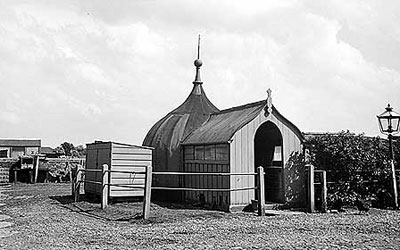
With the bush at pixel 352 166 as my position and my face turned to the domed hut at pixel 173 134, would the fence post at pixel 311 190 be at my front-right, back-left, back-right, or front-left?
front-left

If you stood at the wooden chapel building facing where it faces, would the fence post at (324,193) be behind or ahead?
ahead

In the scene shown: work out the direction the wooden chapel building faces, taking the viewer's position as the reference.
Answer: facing the viewer and to the right of the viewer

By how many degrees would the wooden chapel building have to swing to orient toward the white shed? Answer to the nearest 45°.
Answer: approximately 135° to its right

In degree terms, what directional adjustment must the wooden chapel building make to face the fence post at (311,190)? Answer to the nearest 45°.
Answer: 0° — it already faces it

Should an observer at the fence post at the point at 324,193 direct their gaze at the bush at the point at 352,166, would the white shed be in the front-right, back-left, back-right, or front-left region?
back-left

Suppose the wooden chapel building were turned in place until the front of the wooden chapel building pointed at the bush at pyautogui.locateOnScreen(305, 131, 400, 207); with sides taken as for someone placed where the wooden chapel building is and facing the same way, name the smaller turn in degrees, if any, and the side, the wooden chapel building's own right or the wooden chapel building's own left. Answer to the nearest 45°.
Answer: approximately 45° to the wooden chapel building's own left

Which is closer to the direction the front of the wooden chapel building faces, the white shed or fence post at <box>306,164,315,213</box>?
the fence post
